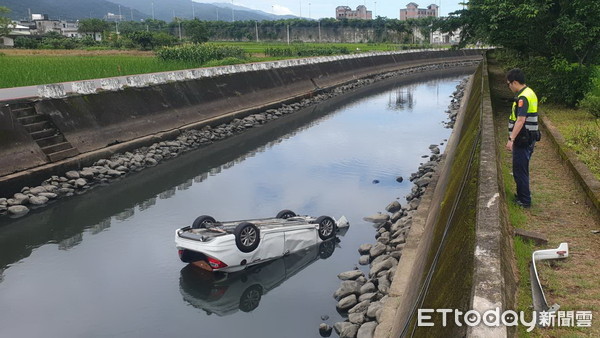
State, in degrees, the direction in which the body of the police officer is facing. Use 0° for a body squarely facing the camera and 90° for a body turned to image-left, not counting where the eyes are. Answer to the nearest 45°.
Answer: approximately 90°

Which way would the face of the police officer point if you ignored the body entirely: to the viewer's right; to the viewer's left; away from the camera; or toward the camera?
to the viewer's left

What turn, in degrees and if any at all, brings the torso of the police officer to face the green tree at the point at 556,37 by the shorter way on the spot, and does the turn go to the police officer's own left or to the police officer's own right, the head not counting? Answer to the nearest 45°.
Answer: approximately 90° to the police officer's own right

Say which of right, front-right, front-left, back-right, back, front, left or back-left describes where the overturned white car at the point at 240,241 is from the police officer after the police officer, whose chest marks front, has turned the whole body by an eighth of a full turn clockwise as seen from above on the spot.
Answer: front-left

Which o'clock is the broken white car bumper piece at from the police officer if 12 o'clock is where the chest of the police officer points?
The broken white car bumper piece is roughly at 9 o'clock from the police officer.

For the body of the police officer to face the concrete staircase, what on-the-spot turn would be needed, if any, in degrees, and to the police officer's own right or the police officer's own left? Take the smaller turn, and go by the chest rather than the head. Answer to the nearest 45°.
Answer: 0° — they already face it

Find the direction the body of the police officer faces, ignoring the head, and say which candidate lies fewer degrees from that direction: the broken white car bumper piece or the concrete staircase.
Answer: the concrete staircase

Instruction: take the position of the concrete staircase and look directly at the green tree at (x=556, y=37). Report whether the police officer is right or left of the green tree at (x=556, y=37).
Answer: right
